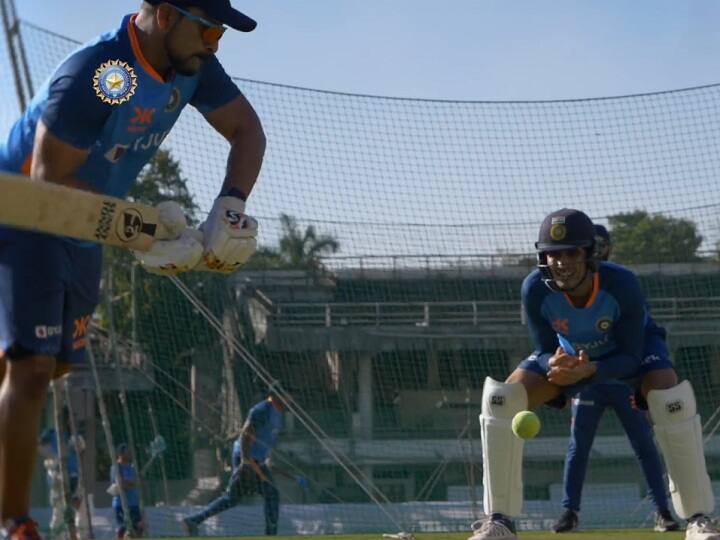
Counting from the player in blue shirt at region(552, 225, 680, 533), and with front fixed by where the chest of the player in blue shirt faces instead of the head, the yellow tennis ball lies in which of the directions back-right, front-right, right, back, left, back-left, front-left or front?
front

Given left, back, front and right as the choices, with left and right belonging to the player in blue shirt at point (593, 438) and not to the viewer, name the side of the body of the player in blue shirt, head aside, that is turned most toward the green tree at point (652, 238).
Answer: back

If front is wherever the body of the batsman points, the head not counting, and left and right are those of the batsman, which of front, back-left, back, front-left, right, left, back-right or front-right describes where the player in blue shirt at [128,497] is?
back-left

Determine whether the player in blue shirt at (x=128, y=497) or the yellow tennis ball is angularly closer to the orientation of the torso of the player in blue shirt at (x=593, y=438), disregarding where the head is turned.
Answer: the yellow tennis ball

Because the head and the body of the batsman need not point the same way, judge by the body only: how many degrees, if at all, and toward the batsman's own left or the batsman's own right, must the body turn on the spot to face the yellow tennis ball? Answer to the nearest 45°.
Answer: approximately 90° to the batsman's own left

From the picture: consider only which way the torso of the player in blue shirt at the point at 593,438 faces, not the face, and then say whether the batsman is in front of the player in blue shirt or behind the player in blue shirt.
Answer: in front

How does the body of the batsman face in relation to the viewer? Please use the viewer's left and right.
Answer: facing the viewer and to the right of the viewer

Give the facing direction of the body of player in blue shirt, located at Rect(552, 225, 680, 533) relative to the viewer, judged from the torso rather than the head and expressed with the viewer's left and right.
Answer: facing the viewer

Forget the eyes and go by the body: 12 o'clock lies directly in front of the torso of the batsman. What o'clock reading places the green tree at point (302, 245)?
The green tree is roughly at 8 o'clock from the batsman.

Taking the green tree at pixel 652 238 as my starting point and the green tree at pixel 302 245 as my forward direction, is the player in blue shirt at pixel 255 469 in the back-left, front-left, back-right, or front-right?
front-left

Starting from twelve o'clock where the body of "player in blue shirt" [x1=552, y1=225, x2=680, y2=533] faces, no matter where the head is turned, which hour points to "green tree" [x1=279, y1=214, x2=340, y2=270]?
The green tree is roughly at 5 o'clock from the player in blue shirt.

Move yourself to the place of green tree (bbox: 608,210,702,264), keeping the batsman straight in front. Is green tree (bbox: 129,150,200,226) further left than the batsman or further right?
right

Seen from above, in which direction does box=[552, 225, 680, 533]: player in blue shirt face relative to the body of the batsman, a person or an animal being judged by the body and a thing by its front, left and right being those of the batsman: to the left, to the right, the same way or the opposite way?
to the right

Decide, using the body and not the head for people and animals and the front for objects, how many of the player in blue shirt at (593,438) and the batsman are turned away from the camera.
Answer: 0

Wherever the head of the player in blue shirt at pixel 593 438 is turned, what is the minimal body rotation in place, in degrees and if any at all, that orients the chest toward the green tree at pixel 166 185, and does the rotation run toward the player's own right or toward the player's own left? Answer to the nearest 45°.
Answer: approximately 135° to the player's own right
